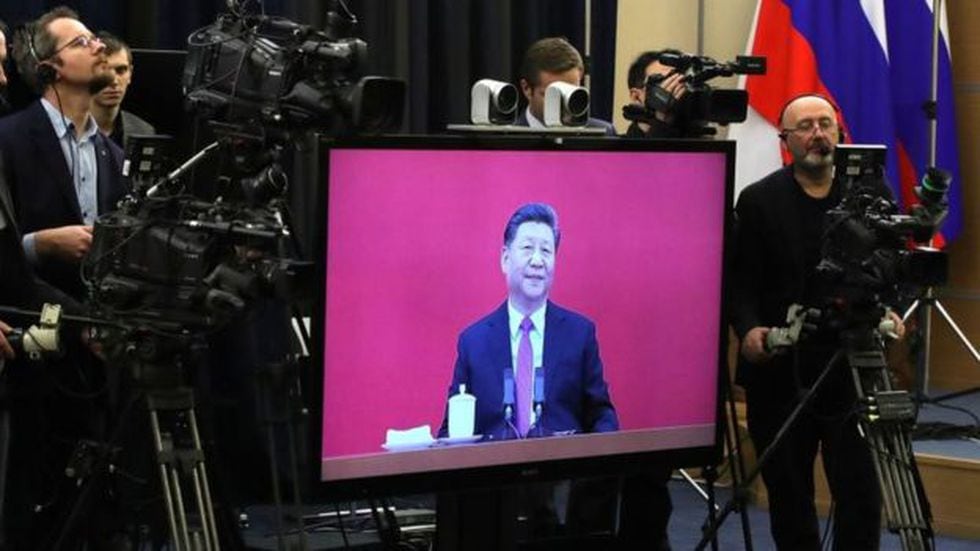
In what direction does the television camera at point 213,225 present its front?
to the viewer's right

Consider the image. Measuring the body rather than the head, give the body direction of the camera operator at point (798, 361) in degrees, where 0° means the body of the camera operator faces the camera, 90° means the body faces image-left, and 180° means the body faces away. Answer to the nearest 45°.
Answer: approximately 315°

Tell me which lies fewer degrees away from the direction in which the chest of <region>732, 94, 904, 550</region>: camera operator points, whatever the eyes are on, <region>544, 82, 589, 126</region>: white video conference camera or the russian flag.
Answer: the white video conference camera

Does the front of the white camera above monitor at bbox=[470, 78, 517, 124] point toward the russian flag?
no

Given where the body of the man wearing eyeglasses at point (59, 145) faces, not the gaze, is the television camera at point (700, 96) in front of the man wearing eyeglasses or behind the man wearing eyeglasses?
in front

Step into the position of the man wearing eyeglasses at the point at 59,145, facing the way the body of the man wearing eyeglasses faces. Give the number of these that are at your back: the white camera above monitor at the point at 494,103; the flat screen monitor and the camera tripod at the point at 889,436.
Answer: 0
